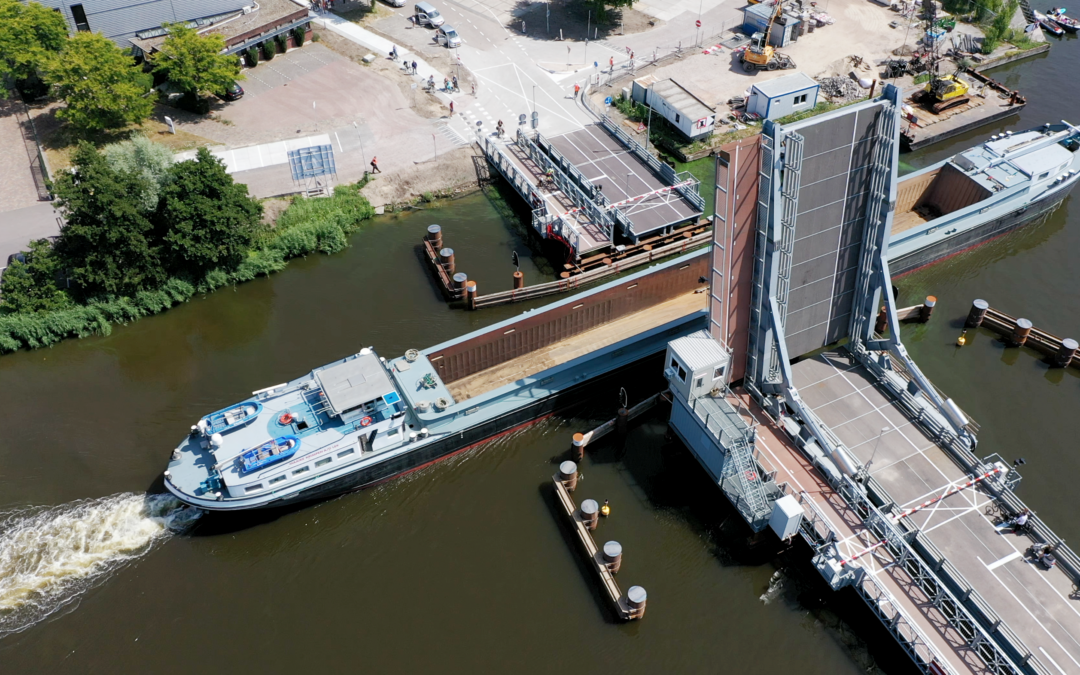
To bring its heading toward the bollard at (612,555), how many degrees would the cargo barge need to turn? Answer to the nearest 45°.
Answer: approximately 90° to its right

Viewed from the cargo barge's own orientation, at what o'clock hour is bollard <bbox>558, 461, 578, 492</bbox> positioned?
The bollard is roughly at 2 o'clock from the cargo barge.

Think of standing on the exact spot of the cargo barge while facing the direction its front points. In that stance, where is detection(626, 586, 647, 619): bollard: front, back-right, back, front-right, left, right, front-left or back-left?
right

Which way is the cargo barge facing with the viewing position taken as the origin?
facing away from the viewer and to the right of the viewer

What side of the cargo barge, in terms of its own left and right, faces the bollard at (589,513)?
right

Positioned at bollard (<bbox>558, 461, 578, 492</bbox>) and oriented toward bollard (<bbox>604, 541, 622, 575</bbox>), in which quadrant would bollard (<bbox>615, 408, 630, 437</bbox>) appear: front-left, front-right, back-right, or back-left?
back-left

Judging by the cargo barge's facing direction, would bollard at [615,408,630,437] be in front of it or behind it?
in front
